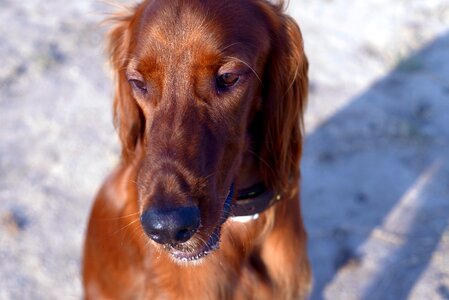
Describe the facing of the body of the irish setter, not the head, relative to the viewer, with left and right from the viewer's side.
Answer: facing the viewer
